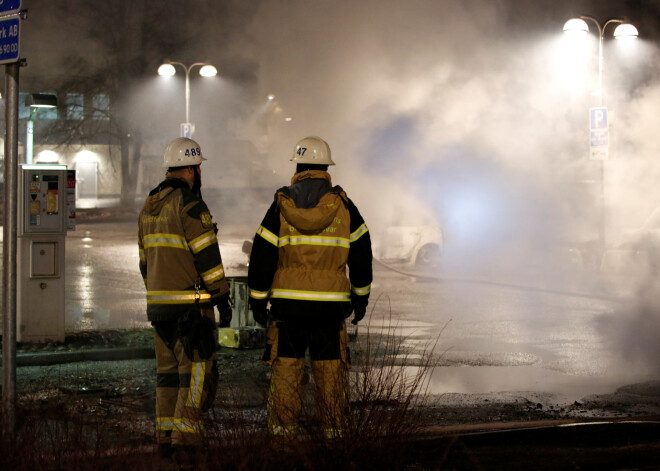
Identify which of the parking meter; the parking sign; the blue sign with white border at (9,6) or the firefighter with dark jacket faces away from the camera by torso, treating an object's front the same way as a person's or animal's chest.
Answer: the firefighter with dark jacket

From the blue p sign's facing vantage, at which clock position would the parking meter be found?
The parking meter is roughly at 1 o'clock from the blue p sign.

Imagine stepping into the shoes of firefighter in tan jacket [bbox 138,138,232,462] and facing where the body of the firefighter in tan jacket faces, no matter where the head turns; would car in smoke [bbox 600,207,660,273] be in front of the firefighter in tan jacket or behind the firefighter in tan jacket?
in front

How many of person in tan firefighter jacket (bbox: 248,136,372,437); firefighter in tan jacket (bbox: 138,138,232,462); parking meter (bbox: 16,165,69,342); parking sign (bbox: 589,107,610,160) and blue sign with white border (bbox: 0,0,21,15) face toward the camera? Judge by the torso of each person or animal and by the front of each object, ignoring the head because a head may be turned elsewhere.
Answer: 3

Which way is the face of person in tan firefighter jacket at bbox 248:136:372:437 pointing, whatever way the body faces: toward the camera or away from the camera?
away from the camera

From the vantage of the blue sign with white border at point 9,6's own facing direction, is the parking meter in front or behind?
behind

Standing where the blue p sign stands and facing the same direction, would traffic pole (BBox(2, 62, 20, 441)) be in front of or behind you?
in front

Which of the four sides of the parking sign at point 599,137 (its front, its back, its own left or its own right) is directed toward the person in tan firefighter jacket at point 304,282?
front

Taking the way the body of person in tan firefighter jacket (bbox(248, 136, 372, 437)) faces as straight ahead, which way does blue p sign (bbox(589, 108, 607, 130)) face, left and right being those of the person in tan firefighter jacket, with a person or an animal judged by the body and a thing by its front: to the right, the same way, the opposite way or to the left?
the opposite way

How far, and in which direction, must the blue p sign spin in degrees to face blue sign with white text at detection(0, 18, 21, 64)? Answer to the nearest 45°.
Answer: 0° — it already faces it

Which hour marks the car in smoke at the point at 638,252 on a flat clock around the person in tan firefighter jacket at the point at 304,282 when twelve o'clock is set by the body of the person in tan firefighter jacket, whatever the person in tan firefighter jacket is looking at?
The car in smoke is roughly at 1 o'clock from the person in tan firefighter jacket.

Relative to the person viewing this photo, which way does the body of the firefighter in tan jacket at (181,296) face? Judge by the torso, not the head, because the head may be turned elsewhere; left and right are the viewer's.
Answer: facing away from the viewer and to the right of the viewer

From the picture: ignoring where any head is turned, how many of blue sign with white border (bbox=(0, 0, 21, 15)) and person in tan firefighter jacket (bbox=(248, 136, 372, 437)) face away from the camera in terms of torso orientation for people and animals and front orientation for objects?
1

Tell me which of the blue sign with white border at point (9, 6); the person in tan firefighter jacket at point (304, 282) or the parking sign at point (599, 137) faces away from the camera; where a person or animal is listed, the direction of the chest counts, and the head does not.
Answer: the person in tan firefighter jacket

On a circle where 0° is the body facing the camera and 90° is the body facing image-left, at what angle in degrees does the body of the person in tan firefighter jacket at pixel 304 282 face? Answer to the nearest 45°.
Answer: approximately 180°
